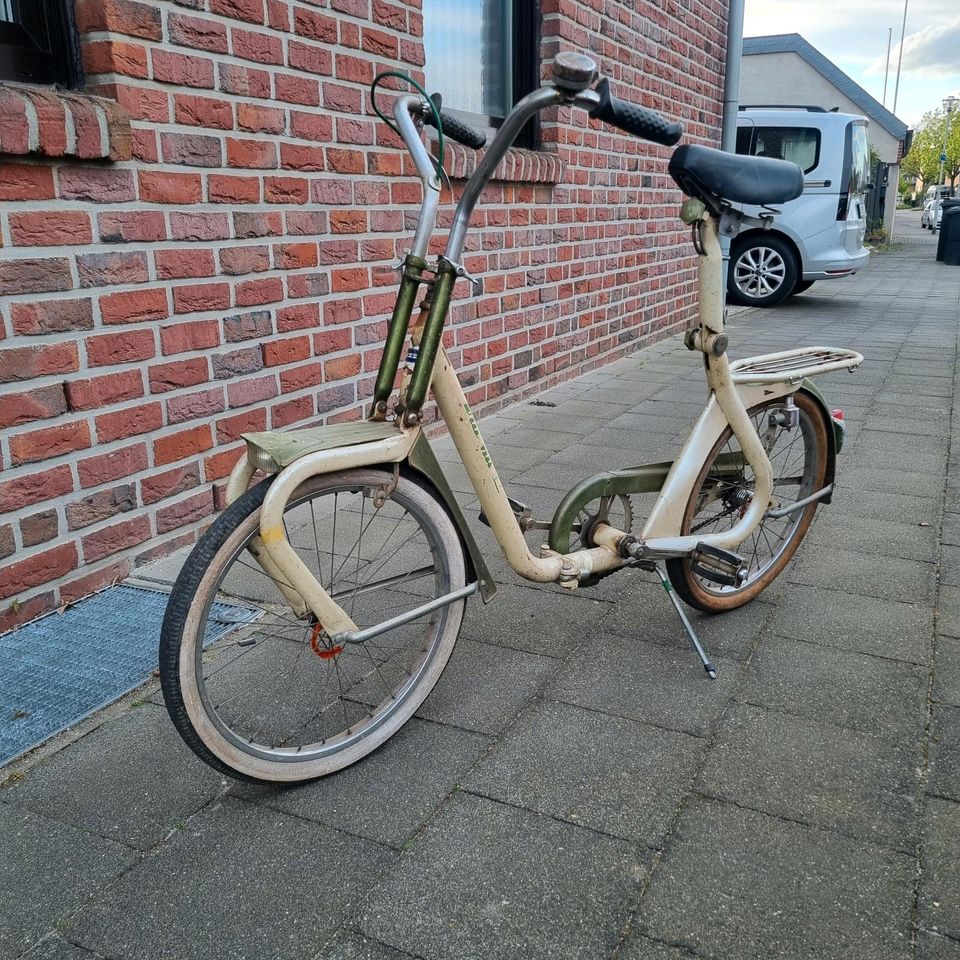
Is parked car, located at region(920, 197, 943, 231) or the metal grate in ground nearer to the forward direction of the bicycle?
the metal grate in ground

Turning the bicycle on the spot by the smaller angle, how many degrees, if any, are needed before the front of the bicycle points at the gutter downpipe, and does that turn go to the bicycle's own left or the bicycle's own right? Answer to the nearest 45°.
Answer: approximately 135° to the bicycle's own right

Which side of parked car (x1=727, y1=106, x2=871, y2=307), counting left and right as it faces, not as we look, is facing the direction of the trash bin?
right

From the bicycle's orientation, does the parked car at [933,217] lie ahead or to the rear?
to the rear

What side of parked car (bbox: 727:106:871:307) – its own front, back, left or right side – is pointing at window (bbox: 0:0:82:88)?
left

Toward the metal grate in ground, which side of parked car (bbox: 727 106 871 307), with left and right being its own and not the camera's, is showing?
left

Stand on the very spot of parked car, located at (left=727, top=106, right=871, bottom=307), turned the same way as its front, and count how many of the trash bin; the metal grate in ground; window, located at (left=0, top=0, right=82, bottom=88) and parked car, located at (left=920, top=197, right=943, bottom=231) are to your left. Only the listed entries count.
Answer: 2

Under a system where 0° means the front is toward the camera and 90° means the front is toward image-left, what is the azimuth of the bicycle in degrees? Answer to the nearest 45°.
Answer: approximately 45°

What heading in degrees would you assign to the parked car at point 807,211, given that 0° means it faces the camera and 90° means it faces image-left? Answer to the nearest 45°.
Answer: approximately 90°

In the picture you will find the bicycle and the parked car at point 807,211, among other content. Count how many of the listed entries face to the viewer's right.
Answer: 0

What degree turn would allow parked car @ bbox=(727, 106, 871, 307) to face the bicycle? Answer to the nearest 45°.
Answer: approximately 90° to its left

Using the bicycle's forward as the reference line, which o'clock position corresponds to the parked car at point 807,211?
The parked car is roughly at 5 o'clock from the bicycle.

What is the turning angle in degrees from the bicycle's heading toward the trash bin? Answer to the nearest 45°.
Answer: approximately 180°
